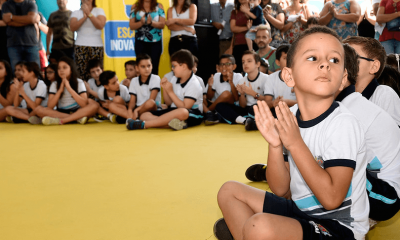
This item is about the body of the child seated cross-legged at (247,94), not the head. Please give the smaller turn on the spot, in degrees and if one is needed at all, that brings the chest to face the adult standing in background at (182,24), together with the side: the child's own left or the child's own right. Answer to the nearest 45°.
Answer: approximately 90° to the child's own right

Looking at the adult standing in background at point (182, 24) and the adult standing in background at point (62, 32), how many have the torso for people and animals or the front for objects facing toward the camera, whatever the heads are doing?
2

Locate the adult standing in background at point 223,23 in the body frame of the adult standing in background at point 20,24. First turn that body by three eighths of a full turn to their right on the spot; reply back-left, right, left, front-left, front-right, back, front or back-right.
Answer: back-right

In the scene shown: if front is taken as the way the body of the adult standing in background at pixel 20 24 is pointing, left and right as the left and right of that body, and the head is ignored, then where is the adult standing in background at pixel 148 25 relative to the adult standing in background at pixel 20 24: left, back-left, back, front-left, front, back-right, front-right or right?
front-left

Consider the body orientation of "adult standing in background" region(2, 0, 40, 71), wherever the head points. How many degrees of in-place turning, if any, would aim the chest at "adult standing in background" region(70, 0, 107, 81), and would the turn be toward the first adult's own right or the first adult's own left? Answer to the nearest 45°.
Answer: approximately 45° to the first adult's own left

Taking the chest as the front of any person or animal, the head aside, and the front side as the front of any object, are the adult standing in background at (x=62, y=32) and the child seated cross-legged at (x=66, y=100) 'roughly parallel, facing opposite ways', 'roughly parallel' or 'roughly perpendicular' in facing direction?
roughly parallel

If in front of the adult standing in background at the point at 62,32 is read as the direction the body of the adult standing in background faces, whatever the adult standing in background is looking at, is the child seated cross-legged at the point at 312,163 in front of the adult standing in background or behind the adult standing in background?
in front

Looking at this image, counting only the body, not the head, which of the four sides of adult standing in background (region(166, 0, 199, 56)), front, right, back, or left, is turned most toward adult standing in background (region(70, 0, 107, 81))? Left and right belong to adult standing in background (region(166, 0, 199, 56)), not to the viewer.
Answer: right

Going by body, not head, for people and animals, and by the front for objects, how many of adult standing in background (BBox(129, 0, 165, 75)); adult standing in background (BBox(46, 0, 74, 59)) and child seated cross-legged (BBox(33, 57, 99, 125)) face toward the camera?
3

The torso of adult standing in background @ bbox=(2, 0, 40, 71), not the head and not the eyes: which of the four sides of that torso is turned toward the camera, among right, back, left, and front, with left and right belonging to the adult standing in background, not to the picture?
front

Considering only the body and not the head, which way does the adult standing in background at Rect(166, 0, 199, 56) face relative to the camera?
toward the camera

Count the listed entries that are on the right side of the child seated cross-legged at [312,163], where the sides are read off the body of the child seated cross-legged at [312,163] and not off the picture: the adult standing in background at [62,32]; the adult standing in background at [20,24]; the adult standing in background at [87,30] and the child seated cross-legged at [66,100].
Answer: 4

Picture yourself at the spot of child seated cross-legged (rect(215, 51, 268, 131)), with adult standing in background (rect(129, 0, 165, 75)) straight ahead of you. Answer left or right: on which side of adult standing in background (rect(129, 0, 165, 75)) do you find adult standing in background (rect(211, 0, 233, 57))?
right
